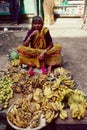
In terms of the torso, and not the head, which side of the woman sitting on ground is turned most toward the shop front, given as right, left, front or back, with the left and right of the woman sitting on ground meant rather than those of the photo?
back

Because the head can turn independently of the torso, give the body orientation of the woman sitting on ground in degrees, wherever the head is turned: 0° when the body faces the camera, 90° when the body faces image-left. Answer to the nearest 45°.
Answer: approximately 0°

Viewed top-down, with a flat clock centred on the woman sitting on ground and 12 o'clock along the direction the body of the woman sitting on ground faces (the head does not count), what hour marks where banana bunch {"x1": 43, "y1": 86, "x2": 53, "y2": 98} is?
The banana bunch is roughly at 12 o'clock from the woman sitting on ground.

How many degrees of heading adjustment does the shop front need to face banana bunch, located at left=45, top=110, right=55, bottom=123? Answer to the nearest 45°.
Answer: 0° — it already faces it

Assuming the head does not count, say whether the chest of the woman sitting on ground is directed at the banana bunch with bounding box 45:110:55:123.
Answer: yes

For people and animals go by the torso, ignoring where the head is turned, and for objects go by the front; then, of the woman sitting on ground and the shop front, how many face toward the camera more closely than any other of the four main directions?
2

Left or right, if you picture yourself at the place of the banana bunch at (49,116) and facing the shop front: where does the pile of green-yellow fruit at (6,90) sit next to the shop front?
left

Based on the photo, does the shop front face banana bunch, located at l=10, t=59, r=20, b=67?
yes

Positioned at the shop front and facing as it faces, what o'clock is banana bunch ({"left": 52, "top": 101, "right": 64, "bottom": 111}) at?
The banana bunch is roughly at 12 o'clock from the shop front.

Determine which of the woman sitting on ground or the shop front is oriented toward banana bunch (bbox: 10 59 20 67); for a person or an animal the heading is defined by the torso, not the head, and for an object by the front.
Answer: the shop front
